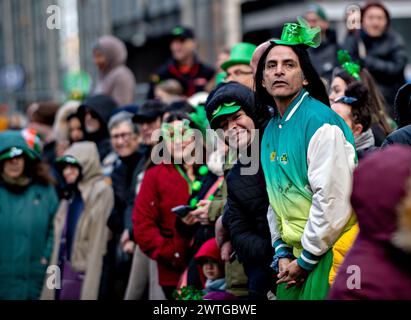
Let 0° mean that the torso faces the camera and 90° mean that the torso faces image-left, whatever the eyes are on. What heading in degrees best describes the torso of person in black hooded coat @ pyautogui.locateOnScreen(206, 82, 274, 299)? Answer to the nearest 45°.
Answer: approximately 45°

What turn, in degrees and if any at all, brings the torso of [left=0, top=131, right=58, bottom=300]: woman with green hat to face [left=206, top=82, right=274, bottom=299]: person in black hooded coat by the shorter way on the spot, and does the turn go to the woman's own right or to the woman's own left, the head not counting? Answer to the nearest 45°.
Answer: approximately 45° to the woman's own left

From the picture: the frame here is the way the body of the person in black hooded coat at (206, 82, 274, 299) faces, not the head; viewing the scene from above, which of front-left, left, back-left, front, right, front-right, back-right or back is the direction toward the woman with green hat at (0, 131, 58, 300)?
right

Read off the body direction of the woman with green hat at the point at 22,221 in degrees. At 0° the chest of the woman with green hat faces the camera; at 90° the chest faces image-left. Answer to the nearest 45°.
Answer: approximately 0°
